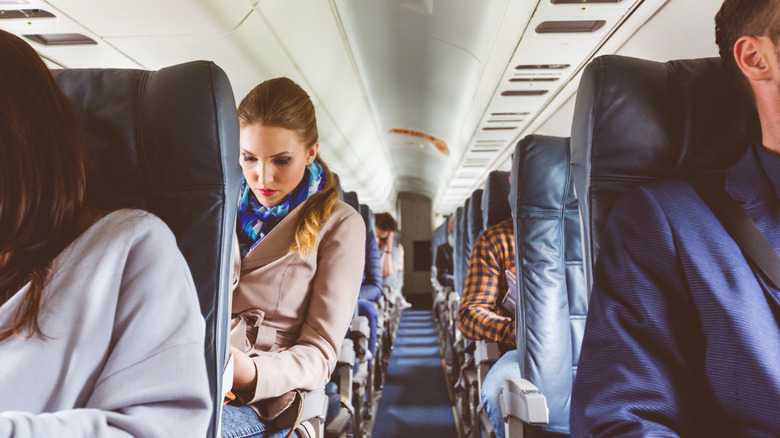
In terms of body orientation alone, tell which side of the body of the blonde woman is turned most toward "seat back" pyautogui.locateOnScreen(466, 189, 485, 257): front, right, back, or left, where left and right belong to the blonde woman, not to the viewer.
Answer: back

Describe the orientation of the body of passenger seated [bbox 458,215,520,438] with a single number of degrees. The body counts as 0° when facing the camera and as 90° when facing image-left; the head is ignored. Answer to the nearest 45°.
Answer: approximately 0°

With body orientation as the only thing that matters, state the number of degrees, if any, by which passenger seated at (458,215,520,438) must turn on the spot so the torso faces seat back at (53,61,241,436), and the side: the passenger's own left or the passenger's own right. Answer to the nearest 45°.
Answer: approximately 45° to the passenger's own right

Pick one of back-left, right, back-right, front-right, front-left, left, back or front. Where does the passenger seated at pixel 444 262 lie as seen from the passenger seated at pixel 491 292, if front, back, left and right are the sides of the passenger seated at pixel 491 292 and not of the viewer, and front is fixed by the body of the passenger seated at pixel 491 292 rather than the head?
back

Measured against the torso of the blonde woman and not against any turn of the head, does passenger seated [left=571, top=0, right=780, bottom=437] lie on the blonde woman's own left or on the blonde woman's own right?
on the blonde woman's own left
